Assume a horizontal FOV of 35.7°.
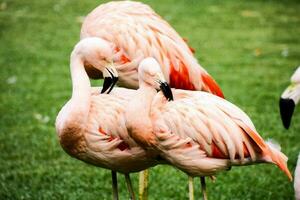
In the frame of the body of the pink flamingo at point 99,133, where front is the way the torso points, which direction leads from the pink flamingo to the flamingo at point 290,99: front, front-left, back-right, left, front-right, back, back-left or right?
back

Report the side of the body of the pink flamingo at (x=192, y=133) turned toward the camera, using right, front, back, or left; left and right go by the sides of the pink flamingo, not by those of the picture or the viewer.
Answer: left

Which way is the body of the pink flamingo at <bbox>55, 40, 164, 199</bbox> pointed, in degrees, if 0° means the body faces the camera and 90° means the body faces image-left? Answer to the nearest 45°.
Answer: approximately 90°

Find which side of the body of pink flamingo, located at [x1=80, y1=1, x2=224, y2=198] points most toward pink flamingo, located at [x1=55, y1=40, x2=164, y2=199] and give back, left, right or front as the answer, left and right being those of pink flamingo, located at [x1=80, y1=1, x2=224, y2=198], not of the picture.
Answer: left

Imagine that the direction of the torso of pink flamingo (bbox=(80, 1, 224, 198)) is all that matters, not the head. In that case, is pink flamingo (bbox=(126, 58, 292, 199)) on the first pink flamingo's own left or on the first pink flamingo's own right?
on the first pink flamingo's own left

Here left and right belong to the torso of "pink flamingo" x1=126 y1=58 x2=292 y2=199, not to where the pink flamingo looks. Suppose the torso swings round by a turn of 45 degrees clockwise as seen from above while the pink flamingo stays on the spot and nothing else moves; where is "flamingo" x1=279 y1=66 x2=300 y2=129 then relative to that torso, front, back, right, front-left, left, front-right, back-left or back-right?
right

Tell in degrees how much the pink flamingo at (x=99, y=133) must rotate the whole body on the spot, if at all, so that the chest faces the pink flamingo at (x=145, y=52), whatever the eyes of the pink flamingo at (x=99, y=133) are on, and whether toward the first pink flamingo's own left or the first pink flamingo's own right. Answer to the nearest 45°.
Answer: approximately 90° to the first pink flamingo's own right

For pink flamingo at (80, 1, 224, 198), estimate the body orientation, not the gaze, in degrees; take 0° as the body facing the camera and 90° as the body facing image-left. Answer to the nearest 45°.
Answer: approximately 90°
